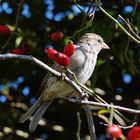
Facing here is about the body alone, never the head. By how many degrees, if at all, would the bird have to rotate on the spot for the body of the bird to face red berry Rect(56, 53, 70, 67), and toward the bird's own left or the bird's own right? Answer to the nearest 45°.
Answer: approximately 90° to the bird's own right

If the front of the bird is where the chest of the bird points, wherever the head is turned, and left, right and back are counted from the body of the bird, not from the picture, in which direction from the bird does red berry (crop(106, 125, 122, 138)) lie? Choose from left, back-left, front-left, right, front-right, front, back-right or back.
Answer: front

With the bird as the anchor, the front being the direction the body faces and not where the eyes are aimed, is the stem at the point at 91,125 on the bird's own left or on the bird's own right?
on the bird's own right

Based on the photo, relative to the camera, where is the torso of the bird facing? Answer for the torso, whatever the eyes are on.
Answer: to the viewer's right
